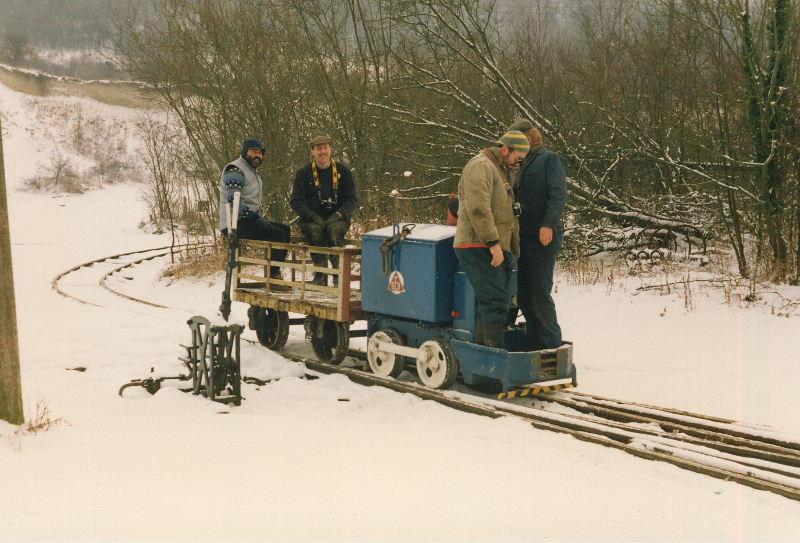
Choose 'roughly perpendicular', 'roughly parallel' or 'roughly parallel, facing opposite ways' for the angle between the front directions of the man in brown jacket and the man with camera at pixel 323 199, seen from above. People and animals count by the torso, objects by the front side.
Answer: roughly perpendicular

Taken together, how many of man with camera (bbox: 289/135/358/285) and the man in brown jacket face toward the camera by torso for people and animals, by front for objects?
1

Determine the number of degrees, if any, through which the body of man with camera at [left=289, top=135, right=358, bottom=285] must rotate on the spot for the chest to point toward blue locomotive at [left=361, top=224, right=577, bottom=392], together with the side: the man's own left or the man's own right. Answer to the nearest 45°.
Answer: approximately 45° to the man's own left

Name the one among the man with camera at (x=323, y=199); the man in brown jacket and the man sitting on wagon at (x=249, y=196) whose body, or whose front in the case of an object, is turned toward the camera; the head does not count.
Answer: the man with camera

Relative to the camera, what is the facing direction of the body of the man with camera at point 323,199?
toward the camera
